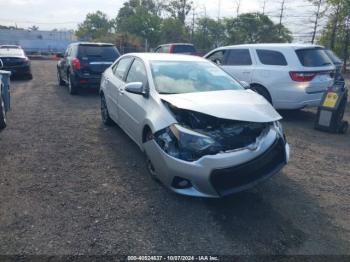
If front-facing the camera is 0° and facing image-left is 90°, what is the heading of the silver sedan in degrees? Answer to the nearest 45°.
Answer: approximately 315°

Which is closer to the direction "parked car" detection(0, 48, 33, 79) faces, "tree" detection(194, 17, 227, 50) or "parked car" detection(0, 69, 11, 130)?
the tree

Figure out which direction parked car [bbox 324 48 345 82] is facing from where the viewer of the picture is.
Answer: facing away from the viewer and to the left of the viewer

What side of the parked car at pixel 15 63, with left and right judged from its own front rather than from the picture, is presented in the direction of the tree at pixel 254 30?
right

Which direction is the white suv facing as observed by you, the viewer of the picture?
facing away from the viewer and to the left of the viewer

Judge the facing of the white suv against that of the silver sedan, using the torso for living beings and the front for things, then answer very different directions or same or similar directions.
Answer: very different directions

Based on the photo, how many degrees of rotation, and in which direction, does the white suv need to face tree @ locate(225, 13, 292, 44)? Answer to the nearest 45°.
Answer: approximately 45° to its right
